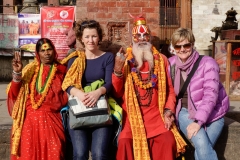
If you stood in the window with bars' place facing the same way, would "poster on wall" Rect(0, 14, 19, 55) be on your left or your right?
on your right

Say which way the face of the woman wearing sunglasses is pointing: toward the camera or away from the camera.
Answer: toward the camera

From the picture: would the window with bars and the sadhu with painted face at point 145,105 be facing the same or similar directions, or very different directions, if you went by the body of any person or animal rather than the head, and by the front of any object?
same or similar directions

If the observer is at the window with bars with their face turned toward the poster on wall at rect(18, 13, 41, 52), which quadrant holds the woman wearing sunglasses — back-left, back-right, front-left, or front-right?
front-left

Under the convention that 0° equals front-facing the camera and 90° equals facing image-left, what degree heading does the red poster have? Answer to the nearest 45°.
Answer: approximately 0°

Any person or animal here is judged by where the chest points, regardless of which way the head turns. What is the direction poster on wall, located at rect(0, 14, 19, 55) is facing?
toward the camera

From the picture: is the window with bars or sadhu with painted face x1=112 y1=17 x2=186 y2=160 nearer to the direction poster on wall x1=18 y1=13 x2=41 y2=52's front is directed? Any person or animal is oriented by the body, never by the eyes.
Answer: the sadhu with painted face

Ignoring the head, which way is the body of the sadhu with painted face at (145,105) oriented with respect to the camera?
toward the camera

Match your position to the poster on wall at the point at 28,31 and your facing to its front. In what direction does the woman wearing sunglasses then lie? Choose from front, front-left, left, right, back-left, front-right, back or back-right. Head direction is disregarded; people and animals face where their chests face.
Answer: front

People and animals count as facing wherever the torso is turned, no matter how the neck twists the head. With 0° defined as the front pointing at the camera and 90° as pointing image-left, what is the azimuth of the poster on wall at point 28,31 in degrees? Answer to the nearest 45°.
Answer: approximately 0°
